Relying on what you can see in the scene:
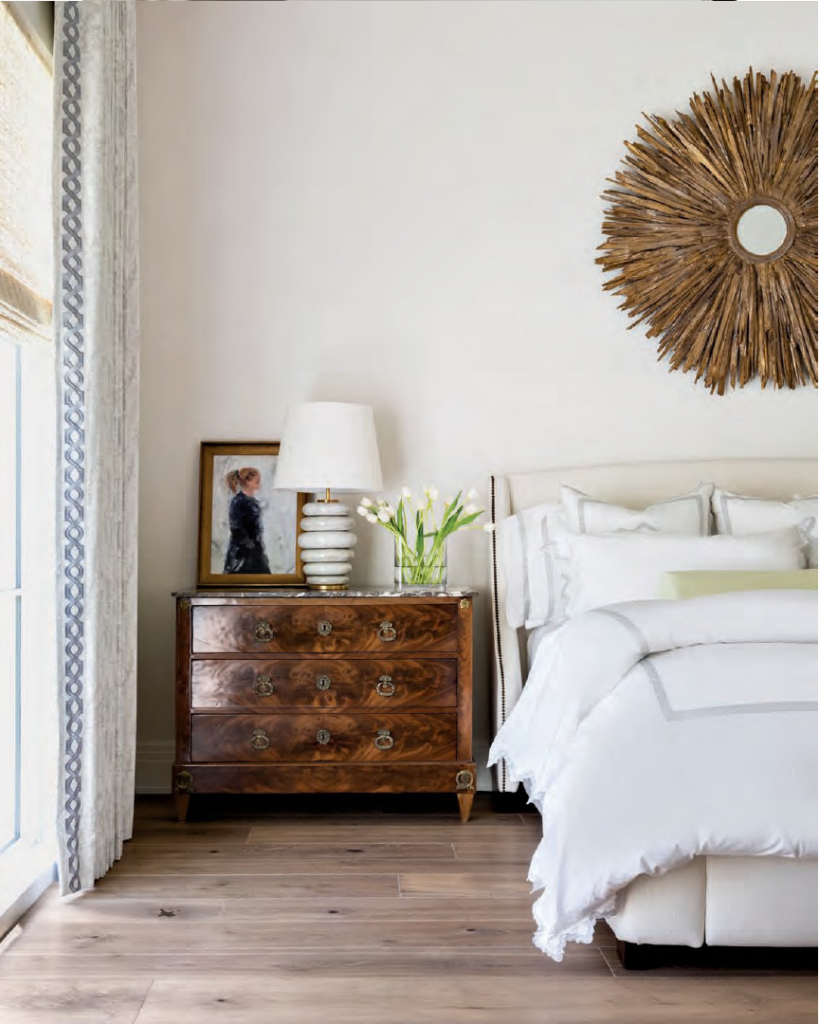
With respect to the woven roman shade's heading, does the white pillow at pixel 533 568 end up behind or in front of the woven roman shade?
in front

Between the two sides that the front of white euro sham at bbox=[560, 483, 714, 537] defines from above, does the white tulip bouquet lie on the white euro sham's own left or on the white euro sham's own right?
on the white euro sham's own right

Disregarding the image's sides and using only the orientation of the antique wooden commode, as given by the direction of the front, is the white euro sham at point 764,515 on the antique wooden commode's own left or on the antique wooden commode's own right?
on the antique wooden commode's own left

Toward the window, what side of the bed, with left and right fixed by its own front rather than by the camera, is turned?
right

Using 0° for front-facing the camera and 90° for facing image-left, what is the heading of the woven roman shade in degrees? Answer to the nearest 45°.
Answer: approximately 270°

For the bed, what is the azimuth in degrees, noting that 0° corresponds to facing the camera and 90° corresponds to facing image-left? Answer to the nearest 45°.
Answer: approximately 0°

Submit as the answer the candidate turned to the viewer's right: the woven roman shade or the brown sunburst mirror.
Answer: the woven roman shade
